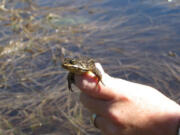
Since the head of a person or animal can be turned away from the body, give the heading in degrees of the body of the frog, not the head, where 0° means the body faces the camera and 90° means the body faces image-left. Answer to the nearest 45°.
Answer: approximately 45°
